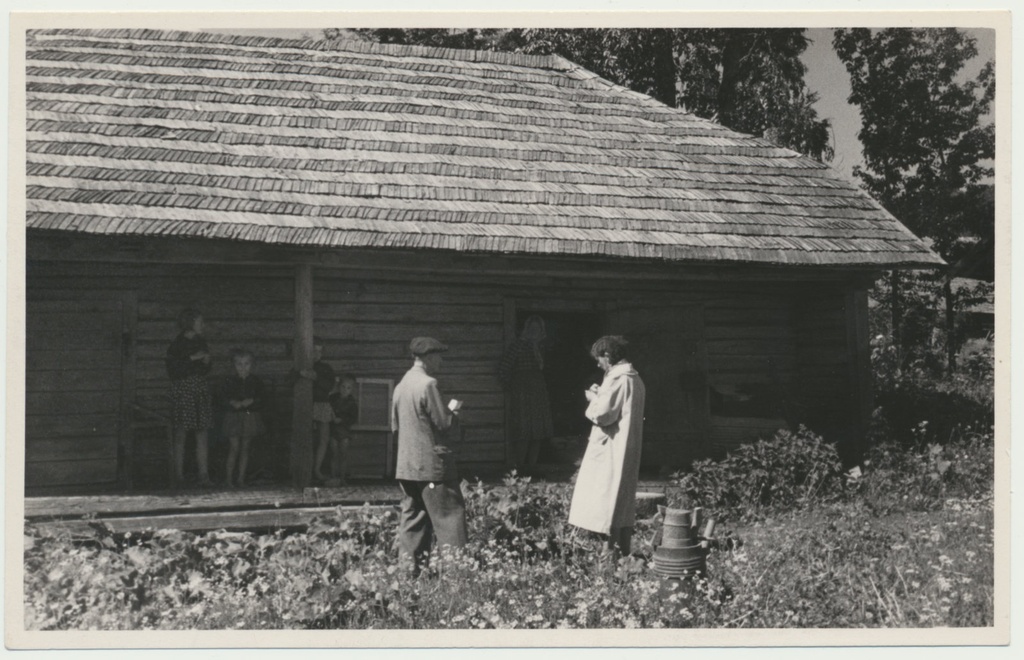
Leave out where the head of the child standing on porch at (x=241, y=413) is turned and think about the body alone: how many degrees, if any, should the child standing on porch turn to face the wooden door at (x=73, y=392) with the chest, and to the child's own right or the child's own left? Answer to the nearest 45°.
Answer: approximately 90° to the child's own right

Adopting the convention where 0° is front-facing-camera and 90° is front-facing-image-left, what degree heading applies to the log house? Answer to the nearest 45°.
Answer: approximately 0°

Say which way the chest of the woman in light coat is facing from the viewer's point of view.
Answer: to the viewer's left

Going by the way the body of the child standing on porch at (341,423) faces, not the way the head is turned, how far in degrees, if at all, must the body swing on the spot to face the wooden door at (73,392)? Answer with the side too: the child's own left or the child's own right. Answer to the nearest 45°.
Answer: approximately 90° to the child's own right

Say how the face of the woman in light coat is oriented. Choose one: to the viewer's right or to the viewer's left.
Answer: to the viewer's left

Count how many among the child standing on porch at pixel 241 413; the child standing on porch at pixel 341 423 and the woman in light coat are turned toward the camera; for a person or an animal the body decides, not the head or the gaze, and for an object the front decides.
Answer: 2

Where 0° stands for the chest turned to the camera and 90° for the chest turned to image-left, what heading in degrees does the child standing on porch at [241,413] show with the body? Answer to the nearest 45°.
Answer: approximately 0°

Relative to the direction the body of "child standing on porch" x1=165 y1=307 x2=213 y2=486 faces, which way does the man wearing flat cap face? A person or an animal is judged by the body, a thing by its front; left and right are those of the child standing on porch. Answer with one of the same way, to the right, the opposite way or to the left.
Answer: to the left
